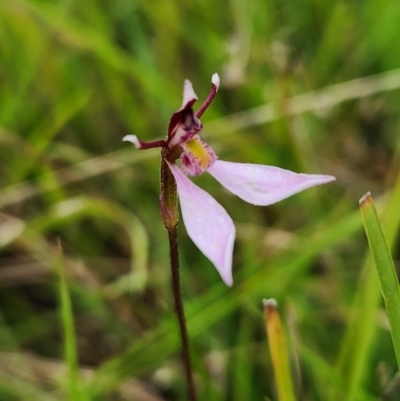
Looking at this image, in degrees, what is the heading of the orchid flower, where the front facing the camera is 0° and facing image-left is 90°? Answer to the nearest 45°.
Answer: approximately 315°
